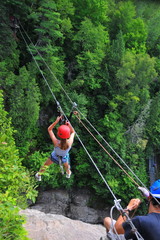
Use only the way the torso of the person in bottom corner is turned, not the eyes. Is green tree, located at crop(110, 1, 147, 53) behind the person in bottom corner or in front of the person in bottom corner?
in front

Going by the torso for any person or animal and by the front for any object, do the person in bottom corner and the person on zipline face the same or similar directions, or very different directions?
same or similar directions

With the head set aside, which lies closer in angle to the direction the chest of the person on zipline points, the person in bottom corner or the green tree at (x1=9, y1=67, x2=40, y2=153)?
the green tree

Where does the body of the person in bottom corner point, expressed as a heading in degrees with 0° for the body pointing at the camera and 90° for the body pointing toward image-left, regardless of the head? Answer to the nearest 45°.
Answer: approximately 135°

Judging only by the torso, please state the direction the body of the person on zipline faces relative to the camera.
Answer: away from the camera

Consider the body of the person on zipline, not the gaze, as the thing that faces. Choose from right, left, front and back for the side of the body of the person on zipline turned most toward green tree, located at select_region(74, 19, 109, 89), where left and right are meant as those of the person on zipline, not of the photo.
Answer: front

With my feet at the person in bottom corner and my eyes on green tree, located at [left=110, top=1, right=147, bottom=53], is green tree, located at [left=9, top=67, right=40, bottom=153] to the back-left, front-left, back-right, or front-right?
front-left

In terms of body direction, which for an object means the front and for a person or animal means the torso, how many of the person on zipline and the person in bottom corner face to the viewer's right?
0

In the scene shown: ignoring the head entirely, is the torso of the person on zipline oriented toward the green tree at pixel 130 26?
yes
